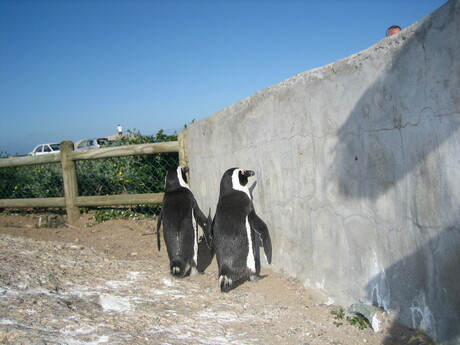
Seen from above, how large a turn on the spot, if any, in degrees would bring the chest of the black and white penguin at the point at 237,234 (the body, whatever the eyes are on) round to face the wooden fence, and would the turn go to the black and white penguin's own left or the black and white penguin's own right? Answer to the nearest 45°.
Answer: approximately 90° to the black and white penguin's own left

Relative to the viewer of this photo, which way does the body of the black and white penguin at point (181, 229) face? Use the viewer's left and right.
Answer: facing away from the viewer and to the right of the viewer

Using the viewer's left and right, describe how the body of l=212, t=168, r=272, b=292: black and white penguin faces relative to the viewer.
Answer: facing away from the viewer and to the right of the viewer

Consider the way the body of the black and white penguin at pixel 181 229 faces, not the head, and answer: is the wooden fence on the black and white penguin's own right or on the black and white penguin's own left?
on the black and white penguin's own left
